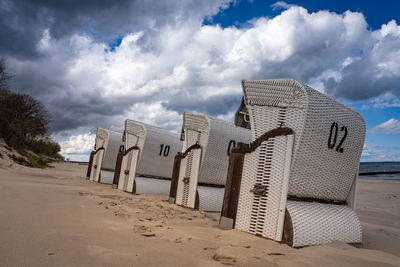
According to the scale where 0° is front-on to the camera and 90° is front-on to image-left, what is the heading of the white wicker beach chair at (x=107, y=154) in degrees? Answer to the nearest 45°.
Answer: approximately 135°

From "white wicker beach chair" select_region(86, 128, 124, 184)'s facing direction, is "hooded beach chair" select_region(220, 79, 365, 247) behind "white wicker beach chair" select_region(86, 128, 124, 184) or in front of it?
behind

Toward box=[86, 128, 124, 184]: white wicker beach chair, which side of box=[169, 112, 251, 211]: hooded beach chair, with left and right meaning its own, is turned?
front

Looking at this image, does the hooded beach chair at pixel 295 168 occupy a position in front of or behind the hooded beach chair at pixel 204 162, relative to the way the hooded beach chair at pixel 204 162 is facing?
behind

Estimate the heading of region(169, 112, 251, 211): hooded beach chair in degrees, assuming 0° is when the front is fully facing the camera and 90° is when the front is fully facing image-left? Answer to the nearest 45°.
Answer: approximately 135°

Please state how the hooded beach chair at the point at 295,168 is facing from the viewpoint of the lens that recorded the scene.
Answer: facing away from the viewer and to the left of the viewer

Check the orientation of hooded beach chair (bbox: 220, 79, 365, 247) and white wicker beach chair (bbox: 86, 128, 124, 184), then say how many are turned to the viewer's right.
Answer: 0

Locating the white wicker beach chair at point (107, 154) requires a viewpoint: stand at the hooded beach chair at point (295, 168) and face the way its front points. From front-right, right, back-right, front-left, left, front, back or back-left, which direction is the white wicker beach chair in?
front

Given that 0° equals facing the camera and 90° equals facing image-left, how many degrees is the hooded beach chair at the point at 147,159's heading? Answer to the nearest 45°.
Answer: approximately 135°

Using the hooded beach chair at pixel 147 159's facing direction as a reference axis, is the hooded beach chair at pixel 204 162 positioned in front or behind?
behind

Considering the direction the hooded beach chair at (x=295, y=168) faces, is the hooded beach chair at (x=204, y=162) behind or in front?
in front
